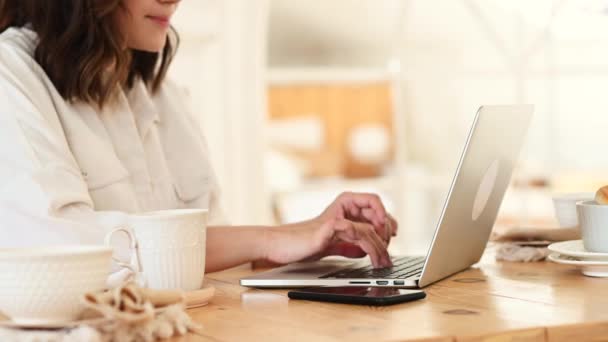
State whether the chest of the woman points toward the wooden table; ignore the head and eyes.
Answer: yes

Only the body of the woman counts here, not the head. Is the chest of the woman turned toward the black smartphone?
yes

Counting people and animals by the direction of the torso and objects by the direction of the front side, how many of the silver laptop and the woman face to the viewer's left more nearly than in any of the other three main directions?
1

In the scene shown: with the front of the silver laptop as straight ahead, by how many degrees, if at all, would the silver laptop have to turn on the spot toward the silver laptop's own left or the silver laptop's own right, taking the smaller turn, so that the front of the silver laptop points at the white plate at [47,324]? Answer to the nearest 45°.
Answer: approximately 45° to the silver laptop's own left

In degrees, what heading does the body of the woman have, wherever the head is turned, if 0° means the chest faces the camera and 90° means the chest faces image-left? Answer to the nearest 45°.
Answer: approximately 315°

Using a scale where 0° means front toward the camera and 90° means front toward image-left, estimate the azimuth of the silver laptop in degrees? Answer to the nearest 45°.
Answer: approximately 90°

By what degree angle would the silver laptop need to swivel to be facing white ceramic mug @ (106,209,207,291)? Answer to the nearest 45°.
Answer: approximately 45° to its left

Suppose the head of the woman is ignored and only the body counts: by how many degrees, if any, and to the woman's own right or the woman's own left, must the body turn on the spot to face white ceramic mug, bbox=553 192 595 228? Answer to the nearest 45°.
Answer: approximately 45° to the woman's own left
